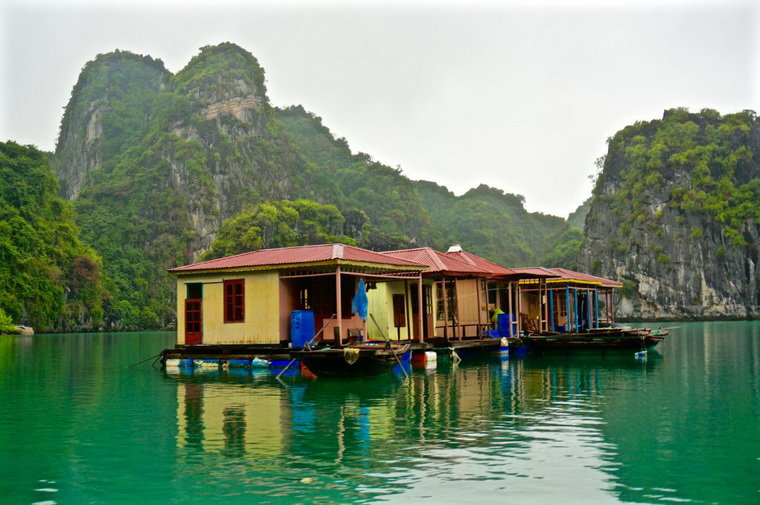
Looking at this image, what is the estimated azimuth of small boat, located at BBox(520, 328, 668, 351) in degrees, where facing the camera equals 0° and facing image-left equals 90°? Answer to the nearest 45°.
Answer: approximately 270°

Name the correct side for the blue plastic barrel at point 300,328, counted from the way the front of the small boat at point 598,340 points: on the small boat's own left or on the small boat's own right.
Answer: on the small boat's own right

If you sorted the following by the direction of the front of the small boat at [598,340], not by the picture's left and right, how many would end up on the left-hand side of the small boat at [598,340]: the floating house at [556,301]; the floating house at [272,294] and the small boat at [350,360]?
1

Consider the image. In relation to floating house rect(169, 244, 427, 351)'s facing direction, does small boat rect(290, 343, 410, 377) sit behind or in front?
in front

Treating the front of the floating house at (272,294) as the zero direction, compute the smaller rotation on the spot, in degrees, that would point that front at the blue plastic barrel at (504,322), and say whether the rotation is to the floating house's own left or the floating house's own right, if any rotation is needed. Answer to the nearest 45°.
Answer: approximately 90° to the floating house's own left

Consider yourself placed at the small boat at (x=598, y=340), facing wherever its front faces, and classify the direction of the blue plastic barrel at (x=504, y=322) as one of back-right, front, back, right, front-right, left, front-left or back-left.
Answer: back

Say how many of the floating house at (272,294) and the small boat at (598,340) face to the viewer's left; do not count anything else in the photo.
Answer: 0

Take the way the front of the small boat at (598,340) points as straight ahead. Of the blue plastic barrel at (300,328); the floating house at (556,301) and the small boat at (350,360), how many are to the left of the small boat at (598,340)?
1

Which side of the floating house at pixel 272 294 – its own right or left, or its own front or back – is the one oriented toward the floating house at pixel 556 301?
left
